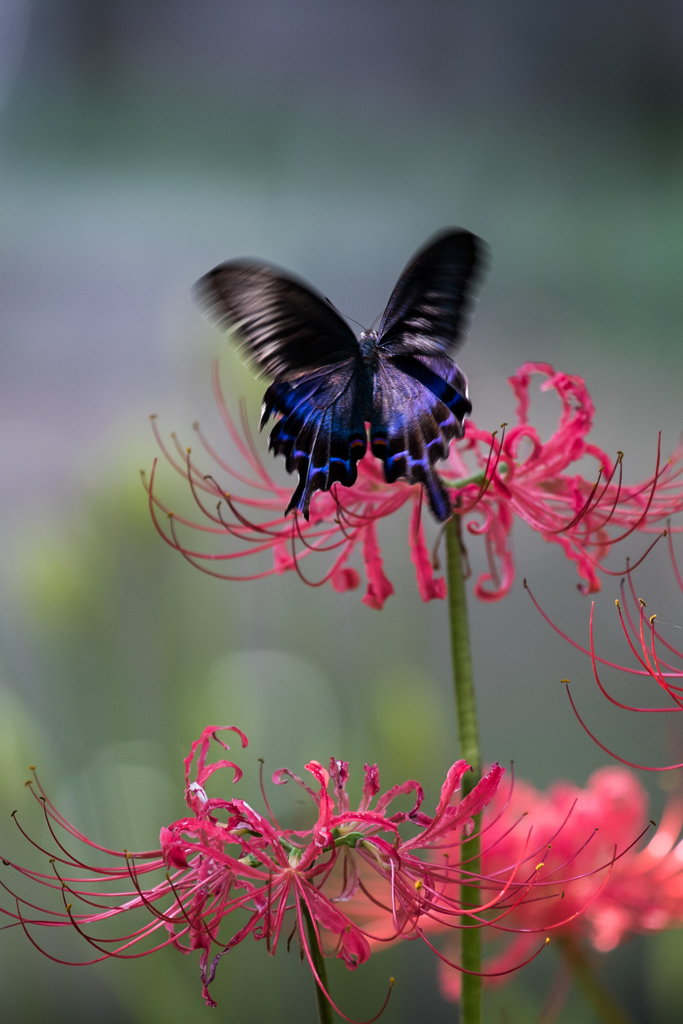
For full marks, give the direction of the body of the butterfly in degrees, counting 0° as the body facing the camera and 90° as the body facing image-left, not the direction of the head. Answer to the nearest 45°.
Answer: approximately 180°
